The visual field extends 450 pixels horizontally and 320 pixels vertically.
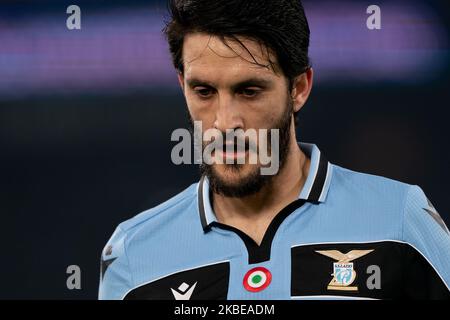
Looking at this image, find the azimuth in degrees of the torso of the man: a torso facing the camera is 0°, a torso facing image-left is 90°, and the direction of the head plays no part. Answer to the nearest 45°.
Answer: approximately 0°
